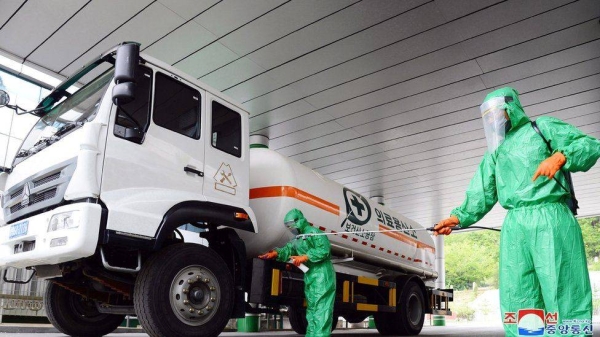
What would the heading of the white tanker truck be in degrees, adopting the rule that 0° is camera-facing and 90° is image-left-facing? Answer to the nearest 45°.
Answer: approximately 45°

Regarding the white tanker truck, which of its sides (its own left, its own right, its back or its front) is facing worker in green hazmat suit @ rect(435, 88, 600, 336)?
left

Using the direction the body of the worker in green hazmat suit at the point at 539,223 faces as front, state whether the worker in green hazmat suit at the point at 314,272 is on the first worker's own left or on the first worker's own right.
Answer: on the first worker's own right

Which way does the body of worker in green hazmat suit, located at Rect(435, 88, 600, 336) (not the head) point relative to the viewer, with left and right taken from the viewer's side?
facing the viewer and to the left of the viewer

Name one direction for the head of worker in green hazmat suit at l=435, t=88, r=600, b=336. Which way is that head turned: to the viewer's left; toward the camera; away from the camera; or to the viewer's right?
to the viewer's left

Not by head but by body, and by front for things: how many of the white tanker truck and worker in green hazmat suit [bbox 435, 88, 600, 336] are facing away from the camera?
0

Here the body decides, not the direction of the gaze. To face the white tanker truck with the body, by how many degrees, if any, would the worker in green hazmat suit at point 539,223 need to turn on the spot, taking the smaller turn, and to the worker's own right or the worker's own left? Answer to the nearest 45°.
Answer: approximately 45° to the worker's own right
